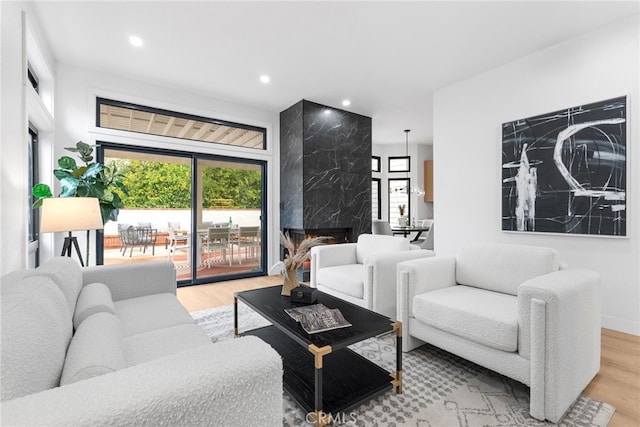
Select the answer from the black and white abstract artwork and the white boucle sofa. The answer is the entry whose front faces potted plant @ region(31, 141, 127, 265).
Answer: the black and white abstract artwork

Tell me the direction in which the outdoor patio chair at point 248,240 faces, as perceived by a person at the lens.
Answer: facing away from the viewer and to the left of the viewer

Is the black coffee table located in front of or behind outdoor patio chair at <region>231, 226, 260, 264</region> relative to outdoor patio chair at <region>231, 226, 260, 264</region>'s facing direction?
behind

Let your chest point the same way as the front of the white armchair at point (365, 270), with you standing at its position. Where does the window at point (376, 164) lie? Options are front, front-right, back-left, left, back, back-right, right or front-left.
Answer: back-right

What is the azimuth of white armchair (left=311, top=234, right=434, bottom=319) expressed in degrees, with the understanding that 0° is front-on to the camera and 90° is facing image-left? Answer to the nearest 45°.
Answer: approximately 45°

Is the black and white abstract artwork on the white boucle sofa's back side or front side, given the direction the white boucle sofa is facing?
on the front side

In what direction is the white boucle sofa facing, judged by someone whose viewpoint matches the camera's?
facing to the right of the viewer

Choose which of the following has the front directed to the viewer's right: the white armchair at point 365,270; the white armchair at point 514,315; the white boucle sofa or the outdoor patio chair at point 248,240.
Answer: the white boucle sofa

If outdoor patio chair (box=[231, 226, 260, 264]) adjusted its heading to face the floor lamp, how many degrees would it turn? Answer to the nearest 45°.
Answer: approximately 90° to its left

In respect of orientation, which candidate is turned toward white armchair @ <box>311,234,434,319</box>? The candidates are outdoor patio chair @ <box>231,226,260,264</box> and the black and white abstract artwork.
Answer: the black and white abstract artwork

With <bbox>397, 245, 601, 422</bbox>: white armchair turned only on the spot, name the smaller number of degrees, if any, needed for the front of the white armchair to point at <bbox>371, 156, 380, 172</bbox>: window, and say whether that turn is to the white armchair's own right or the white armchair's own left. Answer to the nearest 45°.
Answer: approximately 90° to the white armchair's own right

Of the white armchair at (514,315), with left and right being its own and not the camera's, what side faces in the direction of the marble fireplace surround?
right
